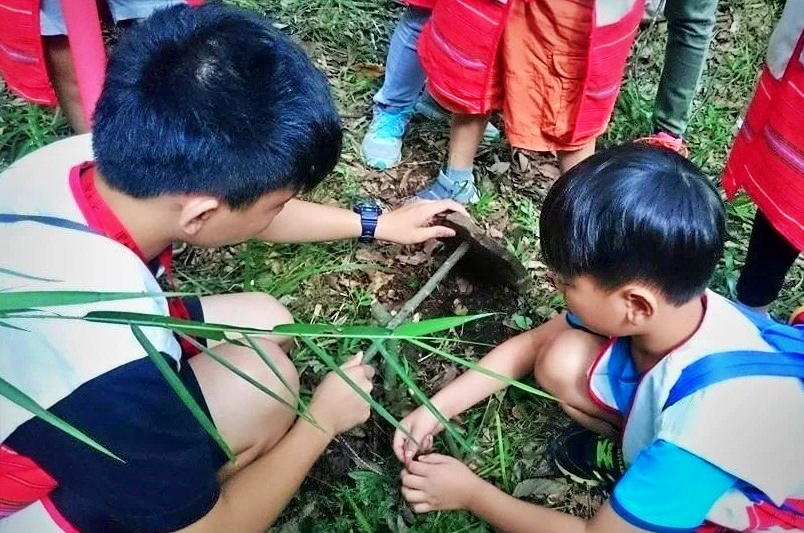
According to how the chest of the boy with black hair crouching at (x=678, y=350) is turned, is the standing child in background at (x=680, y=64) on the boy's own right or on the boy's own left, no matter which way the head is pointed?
on the boy's own right

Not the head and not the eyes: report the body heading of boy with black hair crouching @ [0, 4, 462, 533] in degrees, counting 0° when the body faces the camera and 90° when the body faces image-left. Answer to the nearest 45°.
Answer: approximately 270°

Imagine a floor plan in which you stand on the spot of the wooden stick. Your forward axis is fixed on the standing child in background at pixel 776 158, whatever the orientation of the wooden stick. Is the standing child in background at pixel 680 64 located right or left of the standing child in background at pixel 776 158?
left

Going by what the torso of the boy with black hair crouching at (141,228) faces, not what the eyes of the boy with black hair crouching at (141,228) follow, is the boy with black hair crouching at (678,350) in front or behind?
in front

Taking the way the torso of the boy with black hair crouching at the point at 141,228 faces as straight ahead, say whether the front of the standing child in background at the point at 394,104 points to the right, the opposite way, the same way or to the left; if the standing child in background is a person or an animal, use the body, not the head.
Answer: to the right

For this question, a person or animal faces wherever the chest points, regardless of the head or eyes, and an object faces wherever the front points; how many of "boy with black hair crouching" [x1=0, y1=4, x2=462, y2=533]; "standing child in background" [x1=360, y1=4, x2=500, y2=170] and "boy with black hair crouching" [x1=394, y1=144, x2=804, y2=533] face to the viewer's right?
1

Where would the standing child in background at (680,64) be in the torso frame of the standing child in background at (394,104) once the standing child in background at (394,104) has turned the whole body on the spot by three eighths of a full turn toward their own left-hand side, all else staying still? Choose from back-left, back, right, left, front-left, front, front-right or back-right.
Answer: front-right

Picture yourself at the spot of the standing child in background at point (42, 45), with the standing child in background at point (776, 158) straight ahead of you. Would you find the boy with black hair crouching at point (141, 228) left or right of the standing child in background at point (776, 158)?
right

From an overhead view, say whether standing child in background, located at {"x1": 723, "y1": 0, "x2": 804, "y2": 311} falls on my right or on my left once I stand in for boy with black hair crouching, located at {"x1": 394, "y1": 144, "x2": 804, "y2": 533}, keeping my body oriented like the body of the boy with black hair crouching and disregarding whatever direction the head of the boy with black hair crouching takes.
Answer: on my right

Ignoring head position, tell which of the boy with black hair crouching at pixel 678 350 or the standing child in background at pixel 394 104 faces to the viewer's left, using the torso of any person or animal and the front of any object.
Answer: the boy with black hair crouching

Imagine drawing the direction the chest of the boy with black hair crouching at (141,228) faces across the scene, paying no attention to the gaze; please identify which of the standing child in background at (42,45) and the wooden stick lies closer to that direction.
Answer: the wooden stick

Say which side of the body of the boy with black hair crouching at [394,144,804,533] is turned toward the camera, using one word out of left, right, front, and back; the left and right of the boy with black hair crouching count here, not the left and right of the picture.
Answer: left

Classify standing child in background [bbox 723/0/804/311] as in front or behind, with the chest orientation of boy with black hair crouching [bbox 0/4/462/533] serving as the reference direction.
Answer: in front

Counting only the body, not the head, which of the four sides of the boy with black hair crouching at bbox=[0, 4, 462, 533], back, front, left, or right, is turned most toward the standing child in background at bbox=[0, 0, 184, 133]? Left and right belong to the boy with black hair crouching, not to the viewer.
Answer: left

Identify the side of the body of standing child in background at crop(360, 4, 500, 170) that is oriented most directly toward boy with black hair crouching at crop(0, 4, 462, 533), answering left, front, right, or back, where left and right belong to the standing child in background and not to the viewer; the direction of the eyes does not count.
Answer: front
